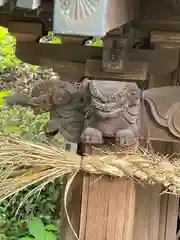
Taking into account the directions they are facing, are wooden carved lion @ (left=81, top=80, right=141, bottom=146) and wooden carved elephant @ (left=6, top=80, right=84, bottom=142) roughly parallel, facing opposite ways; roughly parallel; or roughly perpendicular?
roughly perpendicular

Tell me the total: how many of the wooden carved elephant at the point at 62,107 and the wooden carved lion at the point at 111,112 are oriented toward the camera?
1

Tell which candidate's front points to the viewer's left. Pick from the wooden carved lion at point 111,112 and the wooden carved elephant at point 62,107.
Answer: the wooden carved elephant at point 62,107

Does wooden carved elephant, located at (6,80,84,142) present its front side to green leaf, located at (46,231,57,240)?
no

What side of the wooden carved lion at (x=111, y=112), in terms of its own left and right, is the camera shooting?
front

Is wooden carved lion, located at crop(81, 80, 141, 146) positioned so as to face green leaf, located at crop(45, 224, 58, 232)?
no

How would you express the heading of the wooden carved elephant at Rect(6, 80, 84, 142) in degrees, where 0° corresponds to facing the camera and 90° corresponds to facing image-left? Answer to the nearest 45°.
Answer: approximately 90°
